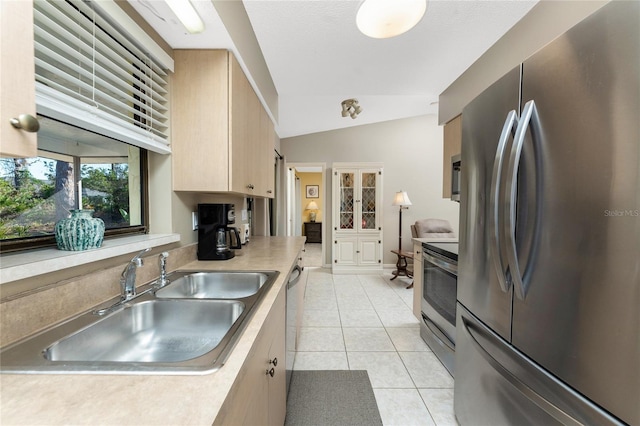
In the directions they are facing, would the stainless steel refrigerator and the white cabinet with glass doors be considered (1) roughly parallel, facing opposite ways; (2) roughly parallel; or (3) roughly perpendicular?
roughly perpendicular

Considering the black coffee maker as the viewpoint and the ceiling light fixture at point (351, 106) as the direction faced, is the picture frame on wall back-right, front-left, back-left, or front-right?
front-left

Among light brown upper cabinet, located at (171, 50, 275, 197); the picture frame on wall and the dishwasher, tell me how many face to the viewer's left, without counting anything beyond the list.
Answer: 0

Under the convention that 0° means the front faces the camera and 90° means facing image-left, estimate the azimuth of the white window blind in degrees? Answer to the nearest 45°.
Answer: approximately 315°

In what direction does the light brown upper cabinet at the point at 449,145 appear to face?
to the viewer's left

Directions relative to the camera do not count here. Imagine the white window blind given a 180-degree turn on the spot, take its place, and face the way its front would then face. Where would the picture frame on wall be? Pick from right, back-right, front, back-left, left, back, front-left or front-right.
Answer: right

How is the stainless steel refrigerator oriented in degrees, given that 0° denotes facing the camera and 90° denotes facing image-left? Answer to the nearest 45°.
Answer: approximately 45°

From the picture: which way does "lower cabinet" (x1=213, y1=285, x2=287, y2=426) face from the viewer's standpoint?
to the viewer's right

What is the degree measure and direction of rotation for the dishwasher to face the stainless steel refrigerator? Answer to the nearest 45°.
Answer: approximately 45° to its right

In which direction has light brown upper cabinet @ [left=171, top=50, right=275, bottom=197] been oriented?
to the viewer's right

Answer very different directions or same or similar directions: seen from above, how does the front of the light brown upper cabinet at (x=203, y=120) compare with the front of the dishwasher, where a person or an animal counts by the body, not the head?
same or similar directions

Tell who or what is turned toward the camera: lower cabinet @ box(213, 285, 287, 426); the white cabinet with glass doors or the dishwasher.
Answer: the white cabinet with glass doors

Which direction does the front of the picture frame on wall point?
toward the camera

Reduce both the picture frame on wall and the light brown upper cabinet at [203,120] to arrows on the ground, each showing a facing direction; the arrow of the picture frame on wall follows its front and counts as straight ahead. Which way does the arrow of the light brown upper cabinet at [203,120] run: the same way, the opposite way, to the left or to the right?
to the left

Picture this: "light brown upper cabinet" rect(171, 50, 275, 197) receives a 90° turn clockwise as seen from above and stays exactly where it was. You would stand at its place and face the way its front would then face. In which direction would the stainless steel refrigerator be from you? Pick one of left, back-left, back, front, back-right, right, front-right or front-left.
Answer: front-left

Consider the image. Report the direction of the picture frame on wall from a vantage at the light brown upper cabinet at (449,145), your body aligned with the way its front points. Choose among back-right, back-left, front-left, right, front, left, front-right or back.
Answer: front-right

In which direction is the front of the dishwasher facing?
to the viewer's right
